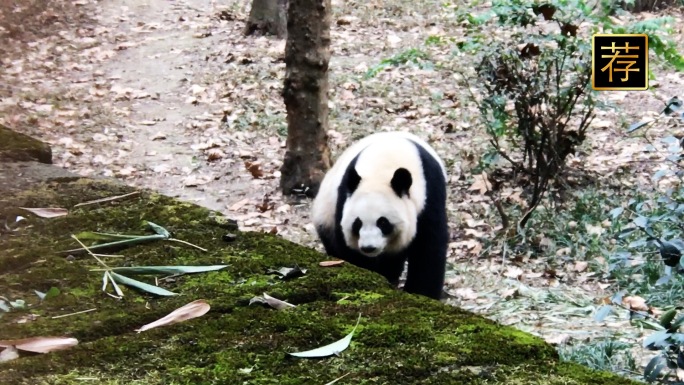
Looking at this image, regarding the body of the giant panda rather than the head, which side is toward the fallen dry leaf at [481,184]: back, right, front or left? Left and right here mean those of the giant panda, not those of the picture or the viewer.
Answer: back

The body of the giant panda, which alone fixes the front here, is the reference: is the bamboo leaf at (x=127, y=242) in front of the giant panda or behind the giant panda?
in front

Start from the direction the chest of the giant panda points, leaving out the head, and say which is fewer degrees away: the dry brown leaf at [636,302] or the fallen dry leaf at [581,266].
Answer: the dry brown leaf

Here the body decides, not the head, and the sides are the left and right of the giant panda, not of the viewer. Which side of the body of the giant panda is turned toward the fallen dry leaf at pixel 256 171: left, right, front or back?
back

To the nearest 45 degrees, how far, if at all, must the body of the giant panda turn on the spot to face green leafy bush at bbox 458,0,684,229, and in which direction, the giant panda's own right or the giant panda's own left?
approximately 135° to the giant panda's own left

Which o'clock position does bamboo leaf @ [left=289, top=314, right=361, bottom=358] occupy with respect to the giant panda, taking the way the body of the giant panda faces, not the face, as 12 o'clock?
The bamboo leaf is roughly at 12 o'clock from the giant panda.

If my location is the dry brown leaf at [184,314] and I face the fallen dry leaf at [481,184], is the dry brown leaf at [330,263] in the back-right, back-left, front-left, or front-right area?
front-right

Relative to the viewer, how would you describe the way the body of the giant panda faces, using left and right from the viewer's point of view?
facing the viewer

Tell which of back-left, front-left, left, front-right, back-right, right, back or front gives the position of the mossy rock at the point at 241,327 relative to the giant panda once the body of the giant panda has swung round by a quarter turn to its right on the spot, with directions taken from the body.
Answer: left

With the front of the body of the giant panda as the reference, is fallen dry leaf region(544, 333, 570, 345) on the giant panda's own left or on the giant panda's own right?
on the giant panda's own left
